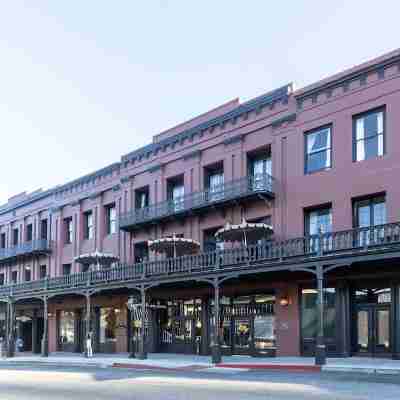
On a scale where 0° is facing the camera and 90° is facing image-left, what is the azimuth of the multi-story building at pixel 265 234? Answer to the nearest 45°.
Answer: approximately 45°
